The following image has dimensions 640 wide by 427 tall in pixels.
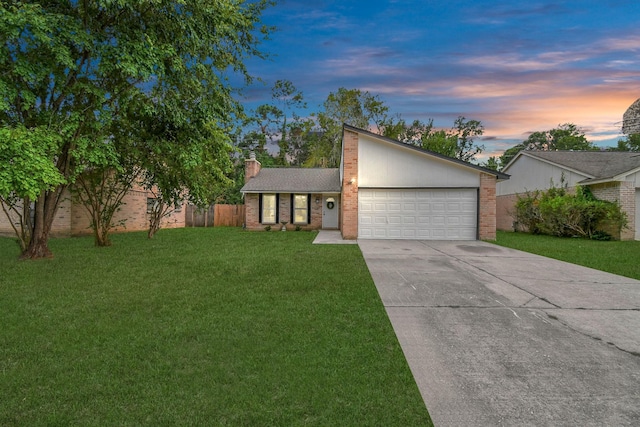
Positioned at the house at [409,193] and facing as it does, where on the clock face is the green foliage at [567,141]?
The green foliage is roughly at 7 o'clock from the house.

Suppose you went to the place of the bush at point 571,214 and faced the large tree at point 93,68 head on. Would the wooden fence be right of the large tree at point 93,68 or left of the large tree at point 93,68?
right

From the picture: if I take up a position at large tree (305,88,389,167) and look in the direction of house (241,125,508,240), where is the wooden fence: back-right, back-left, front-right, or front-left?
front-right

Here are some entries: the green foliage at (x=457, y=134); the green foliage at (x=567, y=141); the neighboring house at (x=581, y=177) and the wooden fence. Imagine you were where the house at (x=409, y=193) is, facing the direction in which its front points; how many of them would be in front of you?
0

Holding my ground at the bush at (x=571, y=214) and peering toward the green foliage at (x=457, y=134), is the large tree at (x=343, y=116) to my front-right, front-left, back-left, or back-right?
front-left

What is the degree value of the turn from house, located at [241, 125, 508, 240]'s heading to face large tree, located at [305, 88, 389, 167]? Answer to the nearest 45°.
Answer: approximately 180°

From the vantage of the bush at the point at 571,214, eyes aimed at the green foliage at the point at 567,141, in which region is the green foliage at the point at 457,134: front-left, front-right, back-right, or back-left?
front-left

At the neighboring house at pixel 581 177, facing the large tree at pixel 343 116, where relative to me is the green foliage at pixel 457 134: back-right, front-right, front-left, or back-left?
front-right

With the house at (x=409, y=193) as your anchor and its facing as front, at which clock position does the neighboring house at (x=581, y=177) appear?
The neighboring house is roughly at 8 o'clock from the house.

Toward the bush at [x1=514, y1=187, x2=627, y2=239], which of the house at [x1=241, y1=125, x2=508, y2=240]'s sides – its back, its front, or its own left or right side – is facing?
left

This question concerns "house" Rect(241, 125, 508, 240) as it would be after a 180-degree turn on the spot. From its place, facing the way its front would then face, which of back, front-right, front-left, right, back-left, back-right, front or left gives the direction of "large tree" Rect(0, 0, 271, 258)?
back-left

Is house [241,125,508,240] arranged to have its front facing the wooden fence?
no

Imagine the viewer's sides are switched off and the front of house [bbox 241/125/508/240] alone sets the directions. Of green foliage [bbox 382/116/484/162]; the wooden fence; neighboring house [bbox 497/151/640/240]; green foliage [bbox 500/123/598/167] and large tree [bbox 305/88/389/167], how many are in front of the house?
0

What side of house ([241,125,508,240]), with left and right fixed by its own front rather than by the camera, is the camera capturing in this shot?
front

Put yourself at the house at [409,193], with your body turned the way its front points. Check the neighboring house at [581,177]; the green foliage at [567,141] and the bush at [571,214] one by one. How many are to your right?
0

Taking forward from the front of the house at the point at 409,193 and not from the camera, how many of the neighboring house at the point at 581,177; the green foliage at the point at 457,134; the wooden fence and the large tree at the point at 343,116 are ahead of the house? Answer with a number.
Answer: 0

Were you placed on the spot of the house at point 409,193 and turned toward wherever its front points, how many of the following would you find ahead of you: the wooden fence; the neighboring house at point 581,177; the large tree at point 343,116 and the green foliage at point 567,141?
0
